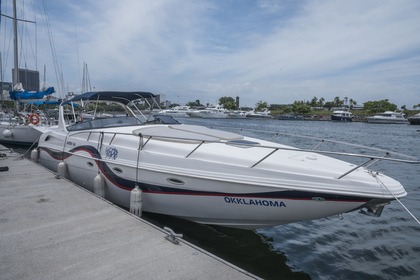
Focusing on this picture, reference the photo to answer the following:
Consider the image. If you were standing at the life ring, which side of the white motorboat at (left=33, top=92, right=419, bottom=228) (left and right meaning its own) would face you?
back

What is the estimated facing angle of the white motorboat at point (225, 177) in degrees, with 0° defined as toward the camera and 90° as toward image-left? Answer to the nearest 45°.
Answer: approximately 315°

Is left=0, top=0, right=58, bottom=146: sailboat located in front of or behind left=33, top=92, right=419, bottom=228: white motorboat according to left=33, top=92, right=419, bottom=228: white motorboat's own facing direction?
behind
